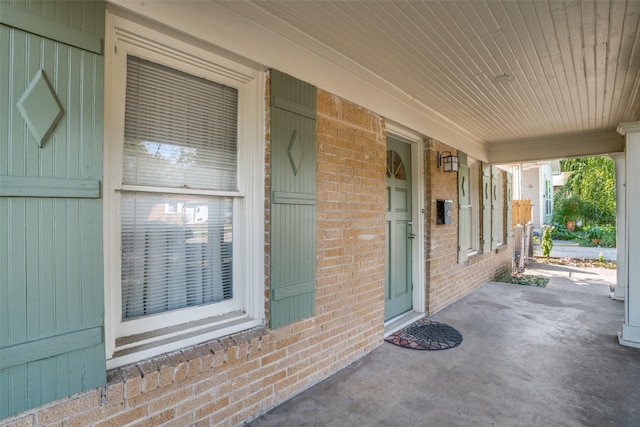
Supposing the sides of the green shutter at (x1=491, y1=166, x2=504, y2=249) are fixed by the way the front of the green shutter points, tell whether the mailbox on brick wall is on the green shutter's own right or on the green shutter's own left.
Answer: on the green shutter's own right

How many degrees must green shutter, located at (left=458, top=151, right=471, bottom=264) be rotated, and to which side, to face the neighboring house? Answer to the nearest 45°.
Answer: approximately 90° to its left

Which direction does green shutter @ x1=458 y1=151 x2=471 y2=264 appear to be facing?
to the viewer's right

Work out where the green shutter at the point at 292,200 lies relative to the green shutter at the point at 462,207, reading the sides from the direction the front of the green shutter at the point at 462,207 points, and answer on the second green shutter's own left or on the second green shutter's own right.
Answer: on the second green shutter's own right

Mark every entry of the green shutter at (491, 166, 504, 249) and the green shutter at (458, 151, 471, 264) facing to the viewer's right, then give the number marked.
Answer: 2

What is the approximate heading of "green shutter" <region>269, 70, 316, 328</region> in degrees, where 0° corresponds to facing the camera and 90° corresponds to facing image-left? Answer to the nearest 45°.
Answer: approximately 315°

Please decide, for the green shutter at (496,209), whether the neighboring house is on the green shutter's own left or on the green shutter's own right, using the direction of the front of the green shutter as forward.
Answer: on the green shutter's own left

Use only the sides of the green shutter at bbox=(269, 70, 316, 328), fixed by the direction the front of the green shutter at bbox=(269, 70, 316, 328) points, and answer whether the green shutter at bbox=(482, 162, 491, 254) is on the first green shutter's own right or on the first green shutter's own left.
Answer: on the first green shutter's own left

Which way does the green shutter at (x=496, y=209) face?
to the viewer's right
